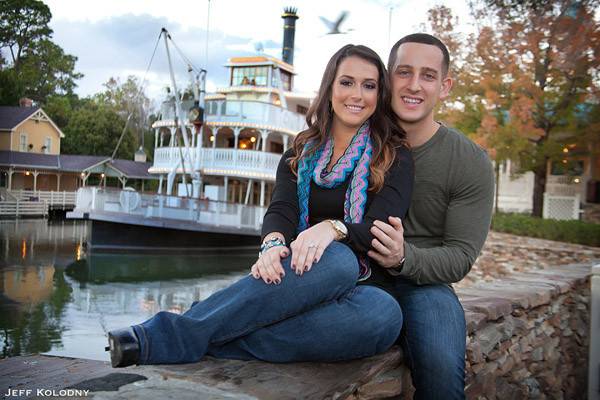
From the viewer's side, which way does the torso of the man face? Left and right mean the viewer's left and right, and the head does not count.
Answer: facing the viewer and to the left of the viewer

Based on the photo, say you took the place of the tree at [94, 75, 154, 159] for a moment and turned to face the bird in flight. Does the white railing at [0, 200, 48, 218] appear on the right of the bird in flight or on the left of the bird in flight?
right

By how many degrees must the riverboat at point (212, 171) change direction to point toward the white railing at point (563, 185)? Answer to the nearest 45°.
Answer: approximately 135° to its left

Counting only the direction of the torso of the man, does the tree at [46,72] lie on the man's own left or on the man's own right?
on the man's own right
